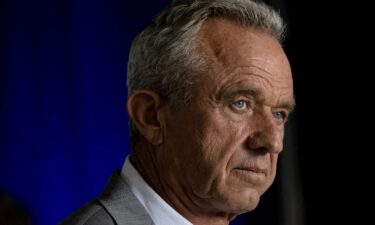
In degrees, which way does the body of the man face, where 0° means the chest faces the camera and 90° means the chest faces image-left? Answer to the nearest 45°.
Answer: approximately 315°

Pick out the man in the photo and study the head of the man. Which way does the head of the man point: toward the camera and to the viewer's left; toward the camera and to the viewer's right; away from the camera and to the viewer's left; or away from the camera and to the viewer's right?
toward the camera and to the viewer's right
